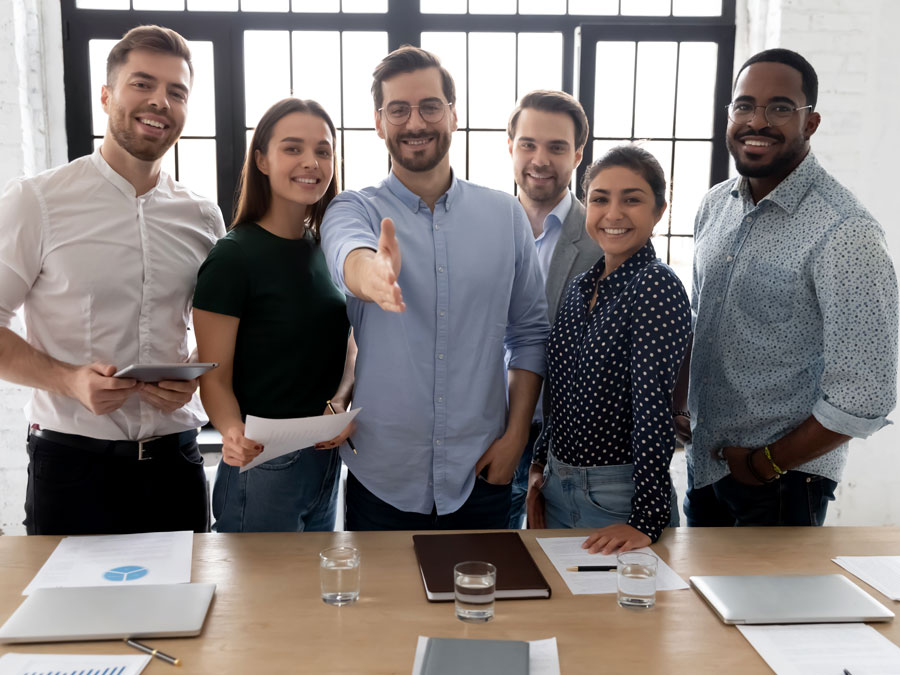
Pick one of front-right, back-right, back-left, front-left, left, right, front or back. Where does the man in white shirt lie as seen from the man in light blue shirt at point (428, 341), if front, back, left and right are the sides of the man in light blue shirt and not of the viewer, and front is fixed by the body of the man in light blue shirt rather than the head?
right

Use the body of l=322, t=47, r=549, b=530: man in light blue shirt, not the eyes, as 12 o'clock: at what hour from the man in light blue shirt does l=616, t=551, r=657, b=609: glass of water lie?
The glass of water is roughly at 11 o'clock from the man in light blue shirt.

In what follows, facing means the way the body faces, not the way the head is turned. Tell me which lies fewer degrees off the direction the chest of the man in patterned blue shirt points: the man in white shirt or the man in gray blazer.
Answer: the man in white shirt

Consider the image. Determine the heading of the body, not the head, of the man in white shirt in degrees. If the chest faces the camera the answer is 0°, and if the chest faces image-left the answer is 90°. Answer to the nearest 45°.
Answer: approximately 315°

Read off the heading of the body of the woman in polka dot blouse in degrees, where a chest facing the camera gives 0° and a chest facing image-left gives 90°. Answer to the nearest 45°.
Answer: approximately 45°

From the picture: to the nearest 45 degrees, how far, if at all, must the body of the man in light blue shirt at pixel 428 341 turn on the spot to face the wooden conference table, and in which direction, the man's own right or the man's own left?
0° — they already face it
